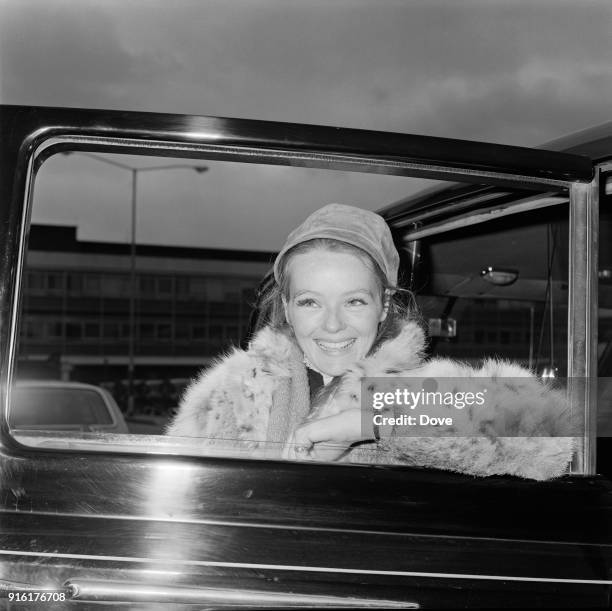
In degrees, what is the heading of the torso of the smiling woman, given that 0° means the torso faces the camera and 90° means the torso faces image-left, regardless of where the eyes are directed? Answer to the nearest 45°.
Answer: approximately 0°

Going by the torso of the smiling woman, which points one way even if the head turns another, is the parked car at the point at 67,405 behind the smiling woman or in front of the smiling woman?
behind
